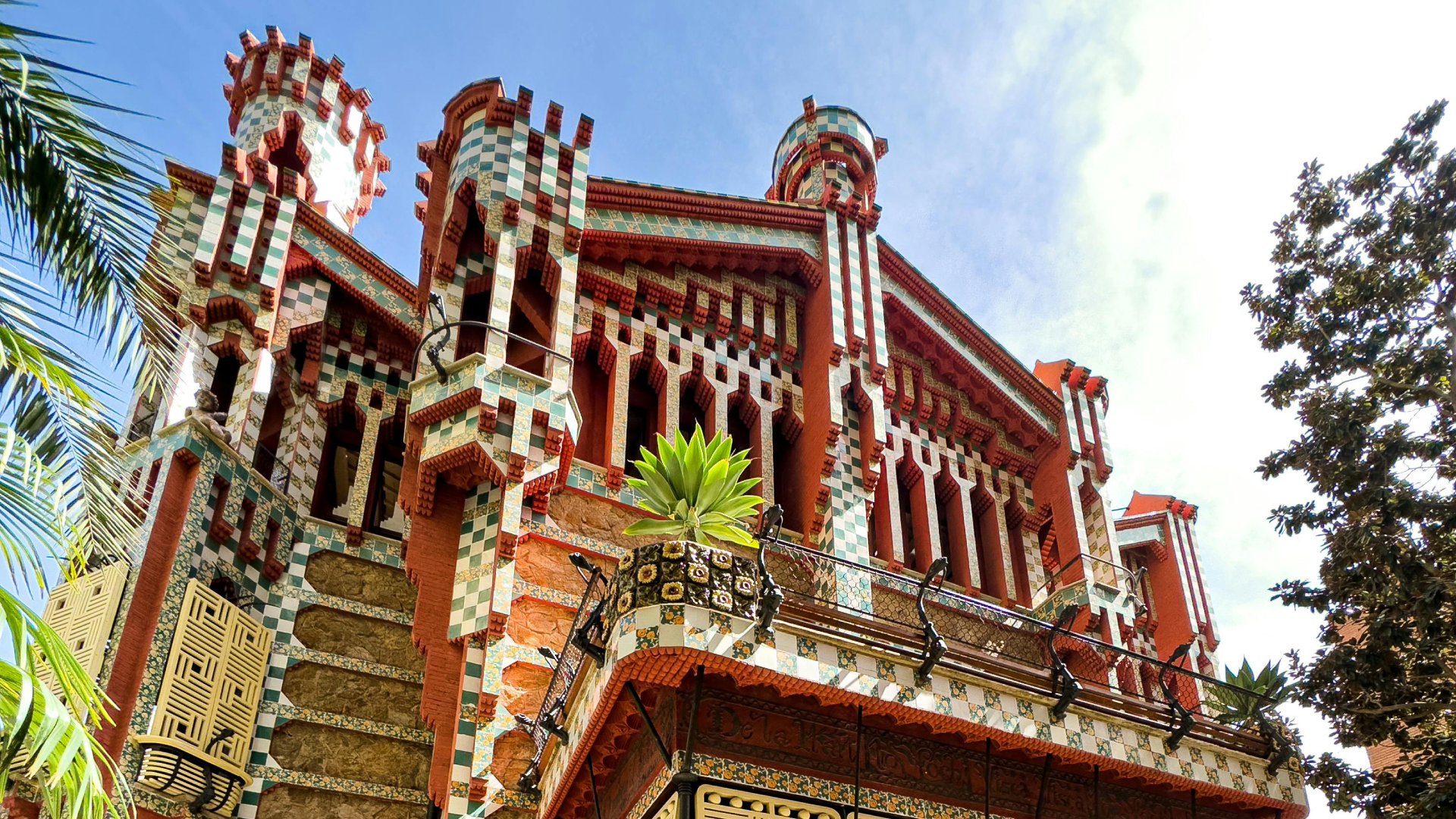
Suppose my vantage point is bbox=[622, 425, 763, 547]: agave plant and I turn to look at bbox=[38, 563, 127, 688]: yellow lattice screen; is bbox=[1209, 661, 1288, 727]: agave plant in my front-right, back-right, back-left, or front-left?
back-right
